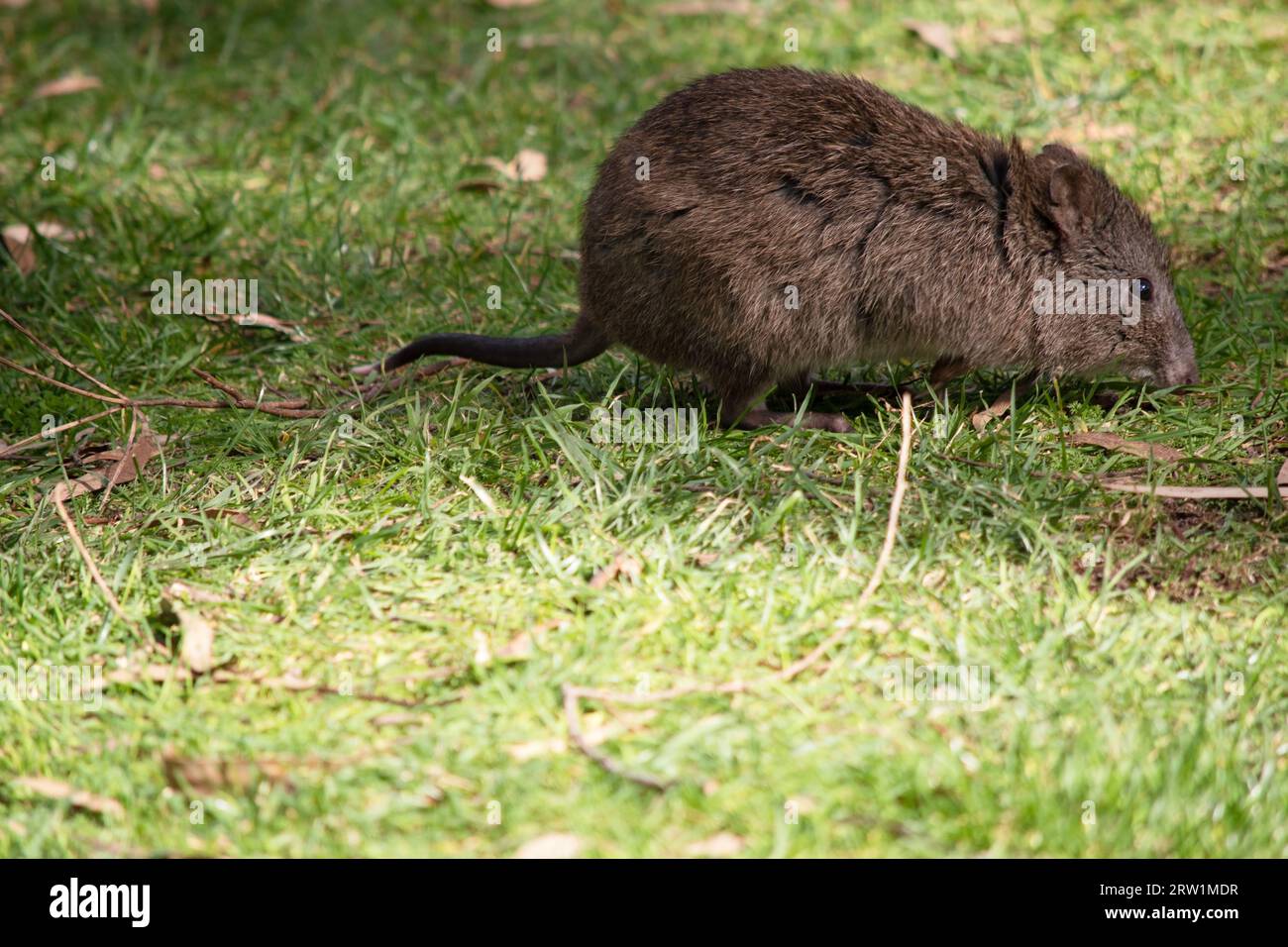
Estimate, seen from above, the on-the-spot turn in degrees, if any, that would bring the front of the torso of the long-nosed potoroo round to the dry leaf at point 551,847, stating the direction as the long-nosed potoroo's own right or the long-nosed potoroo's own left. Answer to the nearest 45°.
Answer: approximately 90° to the long-nosed potoroo's own right

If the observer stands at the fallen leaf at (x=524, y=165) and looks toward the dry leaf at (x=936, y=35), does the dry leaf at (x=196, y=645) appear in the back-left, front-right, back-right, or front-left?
back-right

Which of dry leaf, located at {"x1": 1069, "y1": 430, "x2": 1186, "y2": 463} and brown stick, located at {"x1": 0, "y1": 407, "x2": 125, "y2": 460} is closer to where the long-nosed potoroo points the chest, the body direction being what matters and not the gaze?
the dry leaf

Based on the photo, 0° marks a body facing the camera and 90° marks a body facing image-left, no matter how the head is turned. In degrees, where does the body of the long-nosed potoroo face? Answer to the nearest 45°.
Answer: approximately 270°

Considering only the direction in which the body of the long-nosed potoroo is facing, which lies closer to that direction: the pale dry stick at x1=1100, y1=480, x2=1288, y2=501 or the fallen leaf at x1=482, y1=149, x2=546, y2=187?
the pale dry stick

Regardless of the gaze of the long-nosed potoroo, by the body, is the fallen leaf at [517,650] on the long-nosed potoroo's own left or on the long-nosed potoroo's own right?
on the long-nosed potoroo's own right

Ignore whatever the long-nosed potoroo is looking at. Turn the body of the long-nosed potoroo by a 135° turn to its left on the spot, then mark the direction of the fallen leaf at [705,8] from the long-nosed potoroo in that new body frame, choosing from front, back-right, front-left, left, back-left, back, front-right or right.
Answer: front-right

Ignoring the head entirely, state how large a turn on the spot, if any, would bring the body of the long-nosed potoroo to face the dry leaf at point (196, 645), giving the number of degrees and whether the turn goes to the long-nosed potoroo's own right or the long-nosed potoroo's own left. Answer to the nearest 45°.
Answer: approximately 135° to the long-nosed potoroo's own right

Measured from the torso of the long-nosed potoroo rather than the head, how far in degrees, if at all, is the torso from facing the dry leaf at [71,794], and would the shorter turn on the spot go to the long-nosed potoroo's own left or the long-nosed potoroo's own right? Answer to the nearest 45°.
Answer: approximately 135° to the long-nosed potoroo's own right

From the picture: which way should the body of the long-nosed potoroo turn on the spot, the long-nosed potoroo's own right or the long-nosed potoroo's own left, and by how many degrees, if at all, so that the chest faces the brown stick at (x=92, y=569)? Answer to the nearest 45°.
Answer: approximately 135° to the long-nosed potoroo's own right

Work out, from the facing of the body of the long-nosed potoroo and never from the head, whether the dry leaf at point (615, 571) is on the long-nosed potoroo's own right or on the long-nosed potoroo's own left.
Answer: on the long-nosed potoroo's own right

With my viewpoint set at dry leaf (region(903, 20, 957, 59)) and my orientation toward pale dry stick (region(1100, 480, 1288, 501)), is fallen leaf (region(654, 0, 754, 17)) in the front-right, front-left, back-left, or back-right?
back-right

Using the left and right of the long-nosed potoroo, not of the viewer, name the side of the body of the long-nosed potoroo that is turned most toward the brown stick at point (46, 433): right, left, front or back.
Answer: back
